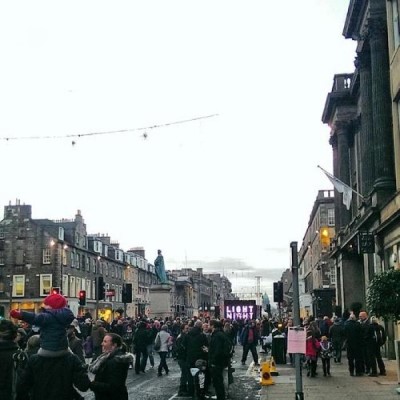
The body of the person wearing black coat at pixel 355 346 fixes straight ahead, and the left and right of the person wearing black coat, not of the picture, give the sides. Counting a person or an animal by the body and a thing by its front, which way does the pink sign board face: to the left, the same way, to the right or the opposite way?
the opposite way

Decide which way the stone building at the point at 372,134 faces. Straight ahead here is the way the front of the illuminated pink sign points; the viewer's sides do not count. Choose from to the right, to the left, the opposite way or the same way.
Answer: to the right

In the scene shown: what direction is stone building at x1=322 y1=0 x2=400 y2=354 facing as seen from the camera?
to the viewer's left

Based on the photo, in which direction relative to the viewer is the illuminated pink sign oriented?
toward the camera

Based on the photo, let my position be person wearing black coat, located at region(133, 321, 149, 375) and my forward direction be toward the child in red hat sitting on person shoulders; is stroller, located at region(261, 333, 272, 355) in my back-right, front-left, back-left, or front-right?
back-left

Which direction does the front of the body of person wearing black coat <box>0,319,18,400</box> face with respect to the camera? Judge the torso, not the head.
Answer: away from the camera

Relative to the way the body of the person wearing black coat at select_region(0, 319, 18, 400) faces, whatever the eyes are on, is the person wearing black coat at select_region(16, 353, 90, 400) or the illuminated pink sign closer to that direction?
the illuminated pink sign

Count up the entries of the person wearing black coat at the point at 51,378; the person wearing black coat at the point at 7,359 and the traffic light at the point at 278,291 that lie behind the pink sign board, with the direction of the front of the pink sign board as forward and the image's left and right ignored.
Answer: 1

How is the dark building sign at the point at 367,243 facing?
toward the camera

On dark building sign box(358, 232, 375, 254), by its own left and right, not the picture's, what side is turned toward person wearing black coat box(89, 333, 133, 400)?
front

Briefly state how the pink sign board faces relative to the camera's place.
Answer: facing the viewer

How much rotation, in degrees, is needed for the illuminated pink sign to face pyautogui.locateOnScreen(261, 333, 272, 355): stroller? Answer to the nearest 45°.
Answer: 0° — it already faces it

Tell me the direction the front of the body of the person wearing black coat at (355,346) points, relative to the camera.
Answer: away from the camera
